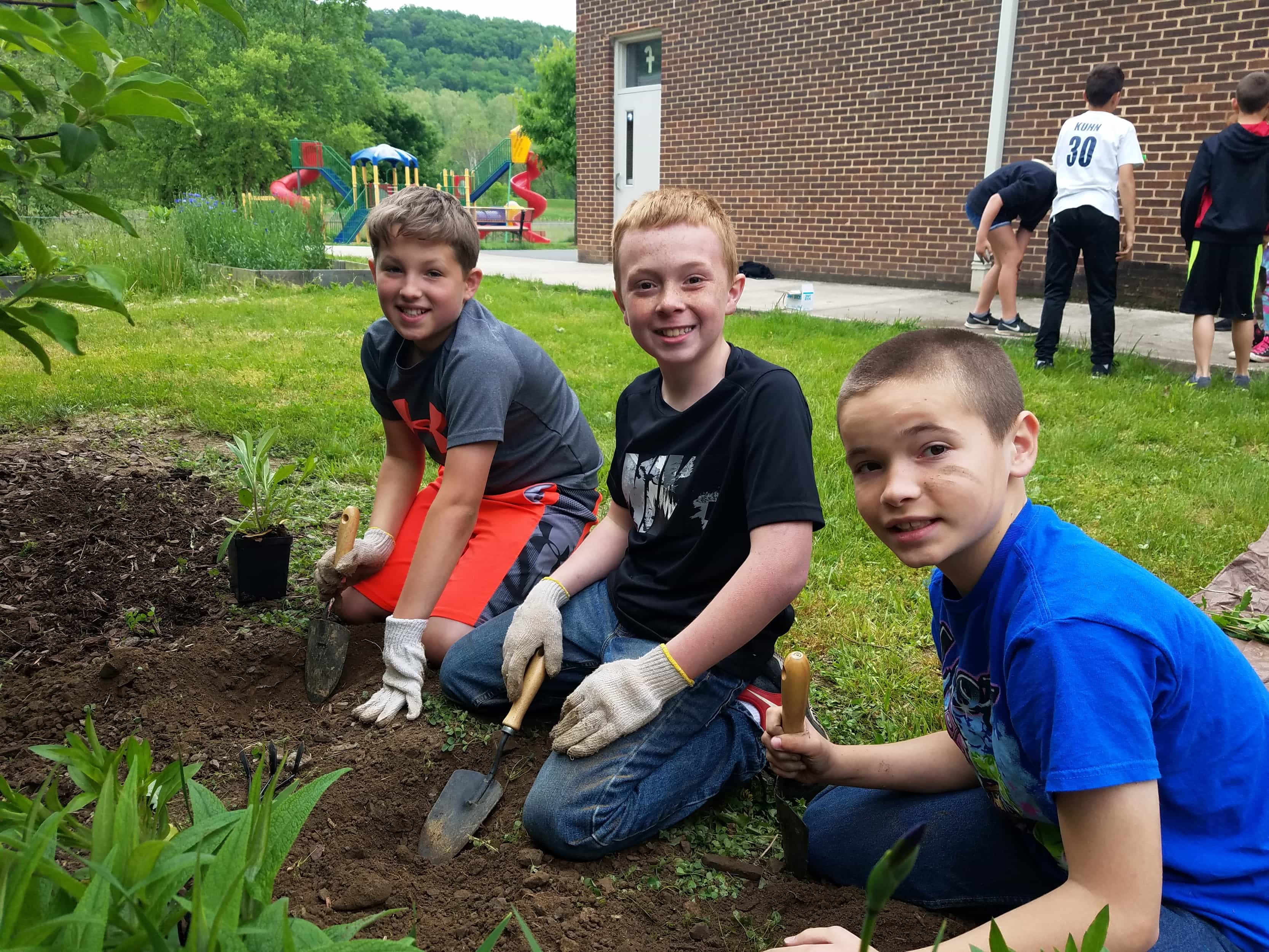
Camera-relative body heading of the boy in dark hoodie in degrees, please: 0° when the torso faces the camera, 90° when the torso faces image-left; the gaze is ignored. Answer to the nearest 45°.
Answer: approximately 180°

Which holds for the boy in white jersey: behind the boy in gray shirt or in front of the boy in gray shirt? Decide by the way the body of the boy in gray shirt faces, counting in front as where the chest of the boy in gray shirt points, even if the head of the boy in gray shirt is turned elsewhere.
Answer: behind

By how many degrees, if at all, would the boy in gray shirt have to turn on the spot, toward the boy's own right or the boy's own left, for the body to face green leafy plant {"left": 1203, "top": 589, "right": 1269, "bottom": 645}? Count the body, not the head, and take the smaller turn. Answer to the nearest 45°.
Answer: approximately 135° to the boy's own left

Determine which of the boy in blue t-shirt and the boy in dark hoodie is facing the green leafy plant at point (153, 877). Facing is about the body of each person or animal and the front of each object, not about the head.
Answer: the boy in blue t-shirt

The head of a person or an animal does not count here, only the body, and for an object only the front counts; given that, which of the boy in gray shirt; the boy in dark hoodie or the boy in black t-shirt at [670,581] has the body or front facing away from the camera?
the boy in dark hoodie

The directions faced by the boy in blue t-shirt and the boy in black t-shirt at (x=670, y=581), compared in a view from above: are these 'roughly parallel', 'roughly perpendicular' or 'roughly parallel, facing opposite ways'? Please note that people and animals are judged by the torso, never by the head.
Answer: roughly parallel

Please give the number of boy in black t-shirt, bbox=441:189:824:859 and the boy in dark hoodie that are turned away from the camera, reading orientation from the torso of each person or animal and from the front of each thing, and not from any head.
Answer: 1

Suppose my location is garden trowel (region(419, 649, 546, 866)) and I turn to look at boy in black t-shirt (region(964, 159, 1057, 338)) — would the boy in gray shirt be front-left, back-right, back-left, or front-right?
front-left

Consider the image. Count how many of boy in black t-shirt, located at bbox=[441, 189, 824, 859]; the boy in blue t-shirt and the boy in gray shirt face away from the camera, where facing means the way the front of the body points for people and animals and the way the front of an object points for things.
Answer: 0

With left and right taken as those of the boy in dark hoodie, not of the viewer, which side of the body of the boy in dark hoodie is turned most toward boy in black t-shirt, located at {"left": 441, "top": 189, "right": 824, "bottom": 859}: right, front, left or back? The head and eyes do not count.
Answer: back

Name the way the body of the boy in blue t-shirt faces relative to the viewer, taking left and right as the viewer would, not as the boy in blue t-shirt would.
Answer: facing the viewer and to the left of the viewer

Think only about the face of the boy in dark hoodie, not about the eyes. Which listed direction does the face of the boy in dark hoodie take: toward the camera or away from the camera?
away from the camera
